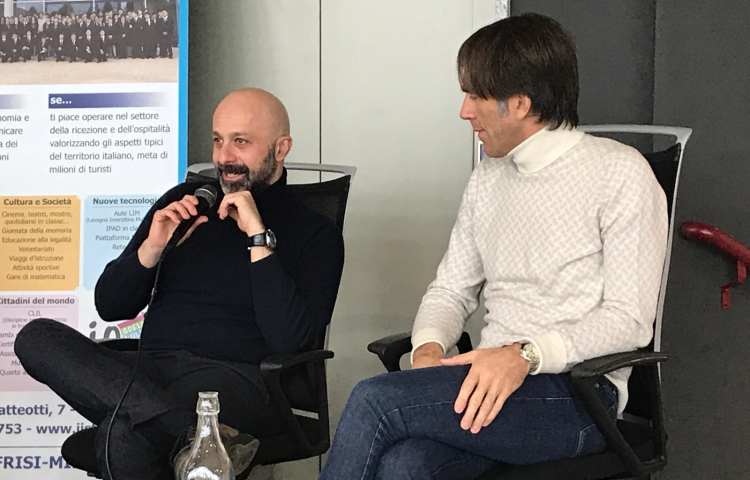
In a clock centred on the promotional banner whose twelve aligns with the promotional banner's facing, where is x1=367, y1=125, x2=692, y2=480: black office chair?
The black office chair is roughly at 11 o'clock from the promotional banner.

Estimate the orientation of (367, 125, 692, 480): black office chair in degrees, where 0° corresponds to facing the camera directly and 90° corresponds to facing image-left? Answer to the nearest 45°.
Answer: approximately 45°

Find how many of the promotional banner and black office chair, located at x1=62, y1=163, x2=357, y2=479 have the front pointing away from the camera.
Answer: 0

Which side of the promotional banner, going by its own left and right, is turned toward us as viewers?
front

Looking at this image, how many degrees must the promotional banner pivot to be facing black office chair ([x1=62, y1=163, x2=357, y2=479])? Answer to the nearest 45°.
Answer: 0° — it already faces it

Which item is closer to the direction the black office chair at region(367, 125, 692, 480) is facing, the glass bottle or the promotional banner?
the glass bottle

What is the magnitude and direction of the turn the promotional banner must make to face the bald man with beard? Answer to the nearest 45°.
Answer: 0° — it already faces them

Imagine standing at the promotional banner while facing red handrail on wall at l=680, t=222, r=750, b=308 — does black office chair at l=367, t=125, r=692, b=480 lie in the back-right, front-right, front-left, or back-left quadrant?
front-right

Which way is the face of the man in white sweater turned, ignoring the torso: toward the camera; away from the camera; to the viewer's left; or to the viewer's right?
to the viewer's left
